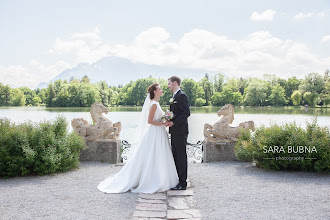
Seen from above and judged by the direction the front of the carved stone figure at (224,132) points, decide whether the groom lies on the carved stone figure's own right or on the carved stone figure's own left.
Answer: on the carved stone figure's own left

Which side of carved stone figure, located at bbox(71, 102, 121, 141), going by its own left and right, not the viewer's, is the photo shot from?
right

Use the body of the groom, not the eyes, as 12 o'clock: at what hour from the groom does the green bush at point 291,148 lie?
The green bush is roughly at 5 o'clock from the groom.

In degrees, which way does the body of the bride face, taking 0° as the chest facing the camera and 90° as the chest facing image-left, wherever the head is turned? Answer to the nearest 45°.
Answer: approximately 270°

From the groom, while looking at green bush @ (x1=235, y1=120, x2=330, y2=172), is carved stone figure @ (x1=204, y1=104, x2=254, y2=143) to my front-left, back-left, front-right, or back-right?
front-left

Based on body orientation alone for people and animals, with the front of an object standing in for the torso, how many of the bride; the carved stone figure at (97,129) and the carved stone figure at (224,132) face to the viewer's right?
2

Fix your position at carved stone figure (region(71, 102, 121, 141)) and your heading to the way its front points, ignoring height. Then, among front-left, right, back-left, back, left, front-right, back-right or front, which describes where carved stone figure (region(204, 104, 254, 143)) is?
front

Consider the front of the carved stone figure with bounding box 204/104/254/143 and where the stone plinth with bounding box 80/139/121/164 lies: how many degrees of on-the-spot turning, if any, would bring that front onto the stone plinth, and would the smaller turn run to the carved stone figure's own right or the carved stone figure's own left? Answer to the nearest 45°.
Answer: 0° — it already faces it

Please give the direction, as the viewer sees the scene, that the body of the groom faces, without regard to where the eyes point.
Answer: to the viewer's left

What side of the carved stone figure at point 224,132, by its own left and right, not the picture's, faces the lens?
left
